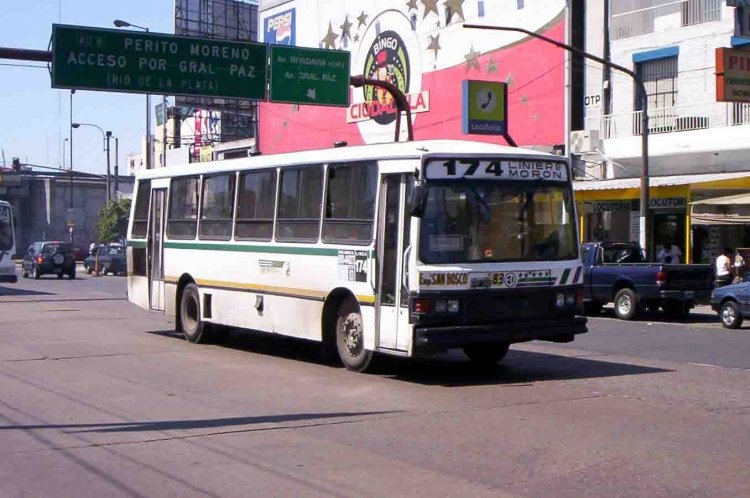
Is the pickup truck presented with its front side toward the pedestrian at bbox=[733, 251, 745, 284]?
no

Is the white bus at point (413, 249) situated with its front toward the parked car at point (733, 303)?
no

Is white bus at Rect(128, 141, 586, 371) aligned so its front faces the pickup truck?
no

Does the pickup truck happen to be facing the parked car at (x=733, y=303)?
no

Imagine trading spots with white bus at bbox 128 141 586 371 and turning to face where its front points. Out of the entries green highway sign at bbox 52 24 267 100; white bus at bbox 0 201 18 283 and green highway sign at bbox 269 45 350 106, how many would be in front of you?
0

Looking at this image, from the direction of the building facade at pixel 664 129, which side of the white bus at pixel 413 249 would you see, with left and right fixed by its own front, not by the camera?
left

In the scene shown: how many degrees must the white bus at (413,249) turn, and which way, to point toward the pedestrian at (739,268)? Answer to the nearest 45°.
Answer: approximately 90° to its left

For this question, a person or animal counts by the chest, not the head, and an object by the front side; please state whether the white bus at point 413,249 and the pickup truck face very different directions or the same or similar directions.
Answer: very different directions

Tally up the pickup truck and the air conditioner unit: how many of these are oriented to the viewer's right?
0

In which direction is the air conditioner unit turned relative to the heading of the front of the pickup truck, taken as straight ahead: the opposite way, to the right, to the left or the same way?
to the left

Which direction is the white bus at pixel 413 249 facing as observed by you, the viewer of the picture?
facing the viewer and to the right of the viewer

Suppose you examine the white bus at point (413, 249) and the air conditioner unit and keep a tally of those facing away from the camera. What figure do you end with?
0

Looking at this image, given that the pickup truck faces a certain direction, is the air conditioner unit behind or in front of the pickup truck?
in front
